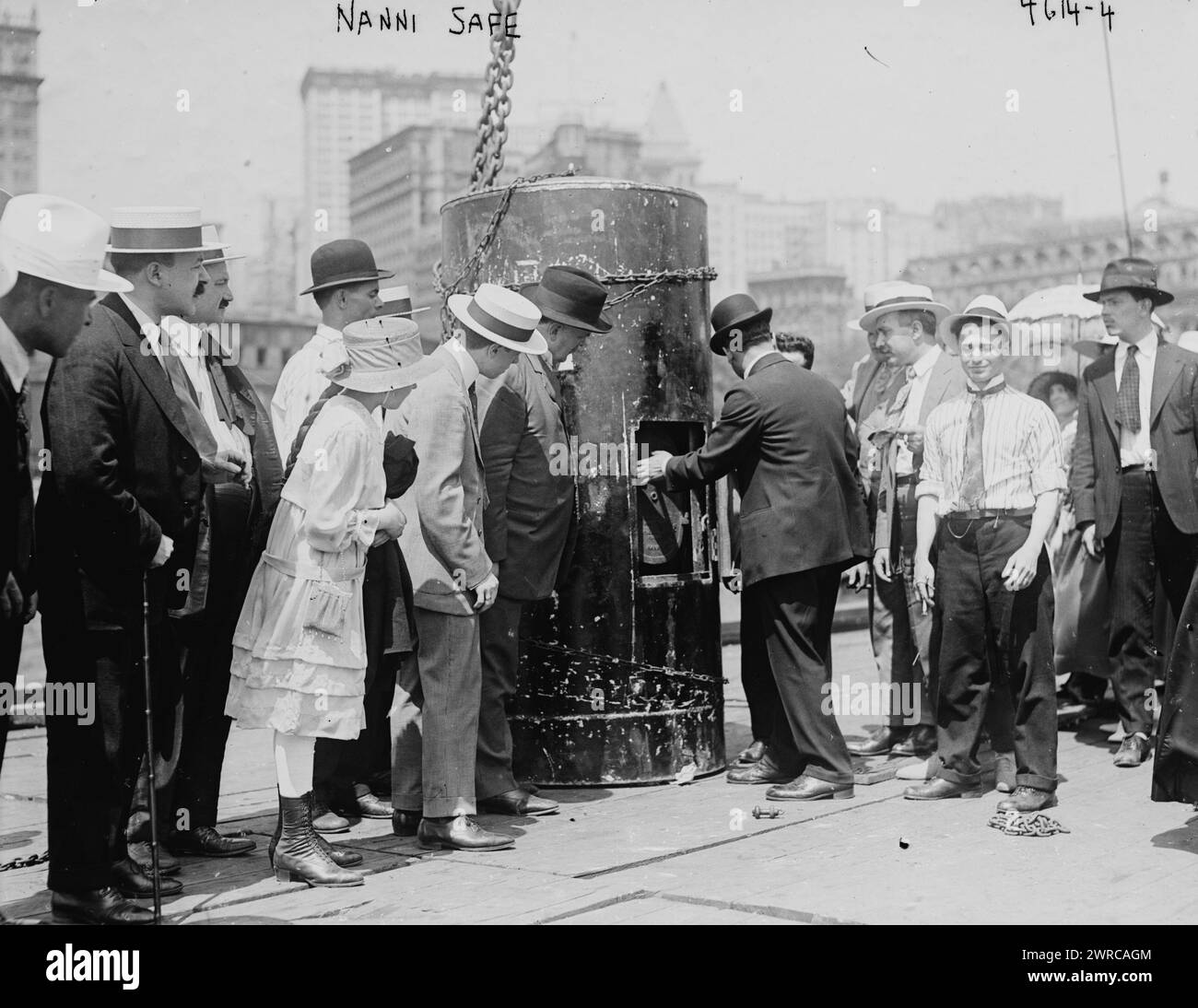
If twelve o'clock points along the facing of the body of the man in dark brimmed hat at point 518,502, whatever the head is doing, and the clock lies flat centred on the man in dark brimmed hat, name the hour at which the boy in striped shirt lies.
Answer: The boy in striped shirt is roughly at 12 o'clock from the man in dark brimmed hat.

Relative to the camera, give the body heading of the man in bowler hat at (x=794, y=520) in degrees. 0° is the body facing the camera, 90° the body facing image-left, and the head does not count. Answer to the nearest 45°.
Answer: approximately 135°

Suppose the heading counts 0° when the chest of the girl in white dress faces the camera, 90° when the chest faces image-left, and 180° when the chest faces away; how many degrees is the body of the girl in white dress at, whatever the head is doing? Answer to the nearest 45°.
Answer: approximately 270°

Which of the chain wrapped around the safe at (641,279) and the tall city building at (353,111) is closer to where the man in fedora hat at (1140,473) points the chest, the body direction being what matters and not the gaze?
the chain wrapped around the safe

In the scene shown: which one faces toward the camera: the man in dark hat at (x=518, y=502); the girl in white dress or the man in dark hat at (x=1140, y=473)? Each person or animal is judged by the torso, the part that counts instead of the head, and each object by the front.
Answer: the man in dark hat at (x=1140, y=473)

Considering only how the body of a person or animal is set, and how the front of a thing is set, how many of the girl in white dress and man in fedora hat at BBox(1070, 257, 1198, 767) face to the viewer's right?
1

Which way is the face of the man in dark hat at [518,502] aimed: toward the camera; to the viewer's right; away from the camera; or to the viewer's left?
to the viewer's right

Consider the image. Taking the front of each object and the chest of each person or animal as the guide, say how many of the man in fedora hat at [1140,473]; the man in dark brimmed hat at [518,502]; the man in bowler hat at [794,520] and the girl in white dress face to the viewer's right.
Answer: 2

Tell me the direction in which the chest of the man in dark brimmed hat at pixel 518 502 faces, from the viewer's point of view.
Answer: to the viewer's right

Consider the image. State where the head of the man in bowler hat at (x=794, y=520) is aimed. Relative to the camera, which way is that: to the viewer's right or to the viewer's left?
to the viewer's left

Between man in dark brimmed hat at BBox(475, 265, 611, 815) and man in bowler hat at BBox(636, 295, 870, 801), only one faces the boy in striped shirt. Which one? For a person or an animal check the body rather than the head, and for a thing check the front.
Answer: man in dark brimmed hat at BBox(475, 265, 611, 815)
